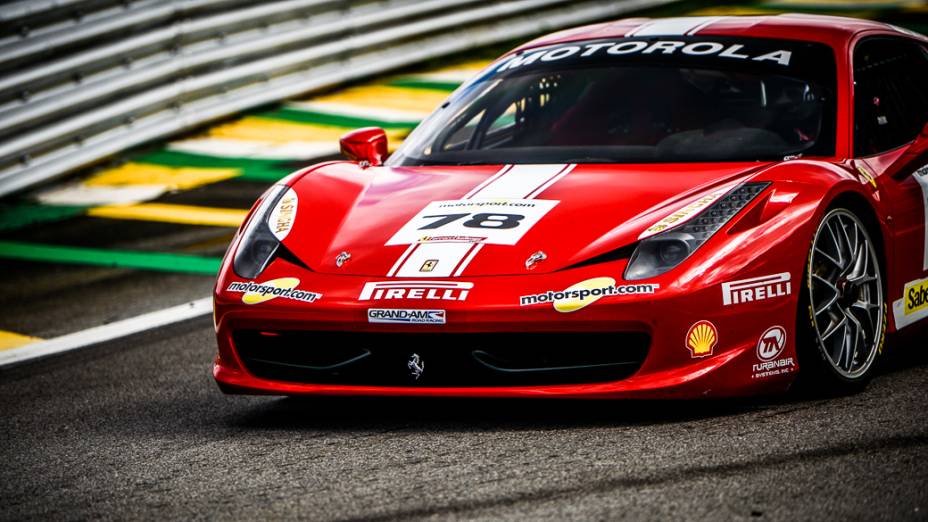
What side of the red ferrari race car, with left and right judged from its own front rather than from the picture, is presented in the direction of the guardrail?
right

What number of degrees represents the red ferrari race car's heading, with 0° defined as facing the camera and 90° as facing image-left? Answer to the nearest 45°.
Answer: approximately 45°
